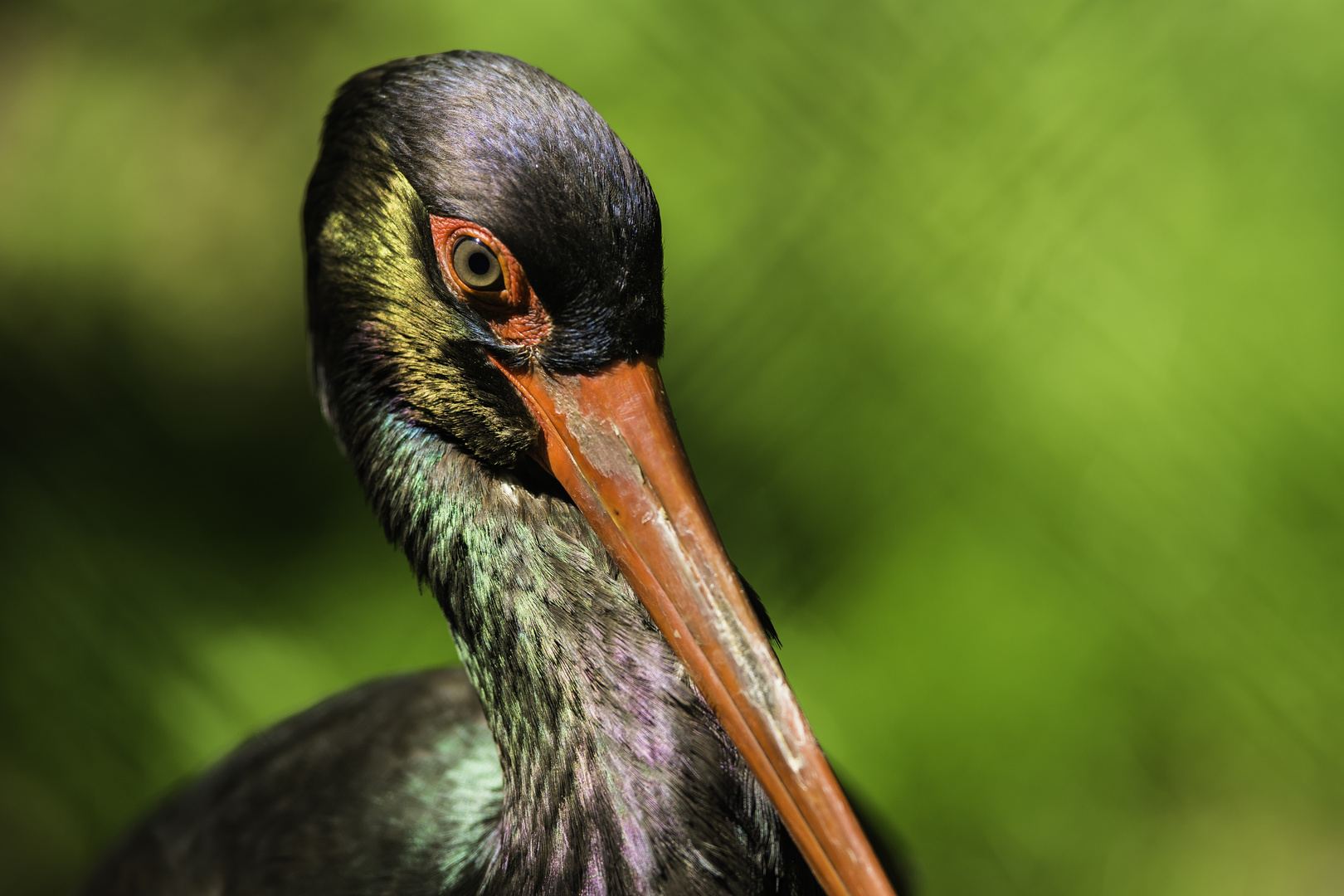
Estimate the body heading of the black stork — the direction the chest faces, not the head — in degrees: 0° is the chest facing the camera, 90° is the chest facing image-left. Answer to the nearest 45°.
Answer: approximately 315°
